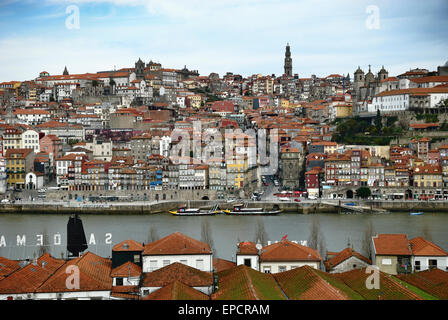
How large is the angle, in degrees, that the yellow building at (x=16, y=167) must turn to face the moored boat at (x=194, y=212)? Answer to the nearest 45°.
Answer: approximately 45° to its left

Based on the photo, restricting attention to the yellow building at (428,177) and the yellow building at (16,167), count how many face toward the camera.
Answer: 2

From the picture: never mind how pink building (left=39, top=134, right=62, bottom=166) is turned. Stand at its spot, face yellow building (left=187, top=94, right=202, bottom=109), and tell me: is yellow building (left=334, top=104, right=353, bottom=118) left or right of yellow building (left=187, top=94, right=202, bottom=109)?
right

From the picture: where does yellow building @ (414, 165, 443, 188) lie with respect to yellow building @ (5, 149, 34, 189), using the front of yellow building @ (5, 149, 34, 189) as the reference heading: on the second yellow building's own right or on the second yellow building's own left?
on the second yellow building's own left

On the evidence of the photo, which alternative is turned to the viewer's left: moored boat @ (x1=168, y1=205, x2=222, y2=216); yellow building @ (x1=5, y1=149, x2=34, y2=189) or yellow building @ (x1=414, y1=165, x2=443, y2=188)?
the moored boat

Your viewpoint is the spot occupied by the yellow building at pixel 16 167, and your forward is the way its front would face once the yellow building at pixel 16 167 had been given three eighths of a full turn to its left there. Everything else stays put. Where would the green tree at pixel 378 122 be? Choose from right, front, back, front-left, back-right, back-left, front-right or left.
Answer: front-right

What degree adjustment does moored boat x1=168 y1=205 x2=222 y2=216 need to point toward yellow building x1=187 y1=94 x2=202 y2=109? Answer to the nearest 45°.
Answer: approximately 90° to its right

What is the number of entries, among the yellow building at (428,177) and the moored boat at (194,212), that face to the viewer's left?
1

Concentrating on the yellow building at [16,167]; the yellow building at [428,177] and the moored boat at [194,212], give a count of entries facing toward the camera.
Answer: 2

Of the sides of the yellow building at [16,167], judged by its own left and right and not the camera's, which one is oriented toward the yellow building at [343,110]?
left

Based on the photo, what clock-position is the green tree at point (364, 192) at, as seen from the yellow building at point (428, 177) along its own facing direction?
The green tree is roughly at 2 o'clock from the yellow building.

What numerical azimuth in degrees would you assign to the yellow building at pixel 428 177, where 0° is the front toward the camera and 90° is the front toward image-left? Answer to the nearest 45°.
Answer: approximately 0°

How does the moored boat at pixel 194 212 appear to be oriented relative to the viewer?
to the viewer's left
